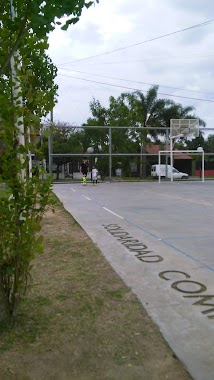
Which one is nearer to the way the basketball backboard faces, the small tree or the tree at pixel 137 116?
the small tree

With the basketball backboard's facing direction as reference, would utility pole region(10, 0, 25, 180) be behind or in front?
in front

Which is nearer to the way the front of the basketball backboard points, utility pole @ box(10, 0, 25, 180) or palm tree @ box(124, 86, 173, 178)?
the utility pole

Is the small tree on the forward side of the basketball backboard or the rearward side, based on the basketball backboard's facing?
on the forward side

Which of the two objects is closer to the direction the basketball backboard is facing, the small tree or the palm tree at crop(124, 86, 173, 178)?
the small tree

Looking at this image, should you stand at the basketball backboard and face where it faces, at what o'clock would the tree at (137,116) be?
The tree is roughly at 5 o'clock from the basketball backboard.

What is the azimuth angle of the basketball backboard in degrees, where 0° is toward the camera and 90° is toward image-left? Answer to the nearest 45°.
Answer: approximately 0°

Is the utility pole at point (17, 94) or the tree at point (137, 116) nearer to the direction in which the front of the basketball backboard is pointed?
the utility pole
